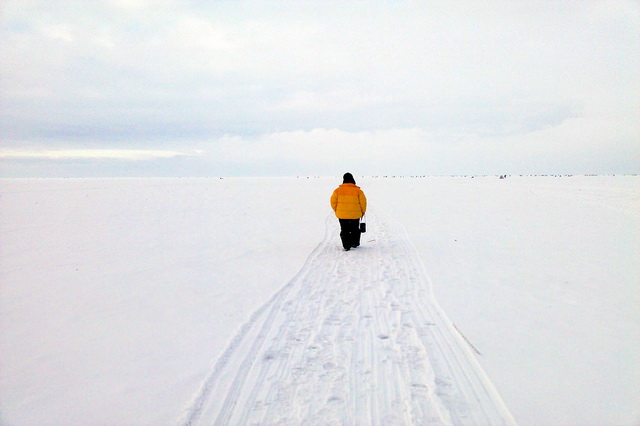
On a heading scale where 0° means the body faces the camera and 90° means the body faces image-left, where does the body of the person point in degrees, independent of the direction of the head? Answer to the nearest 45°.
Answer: approximately 180°
